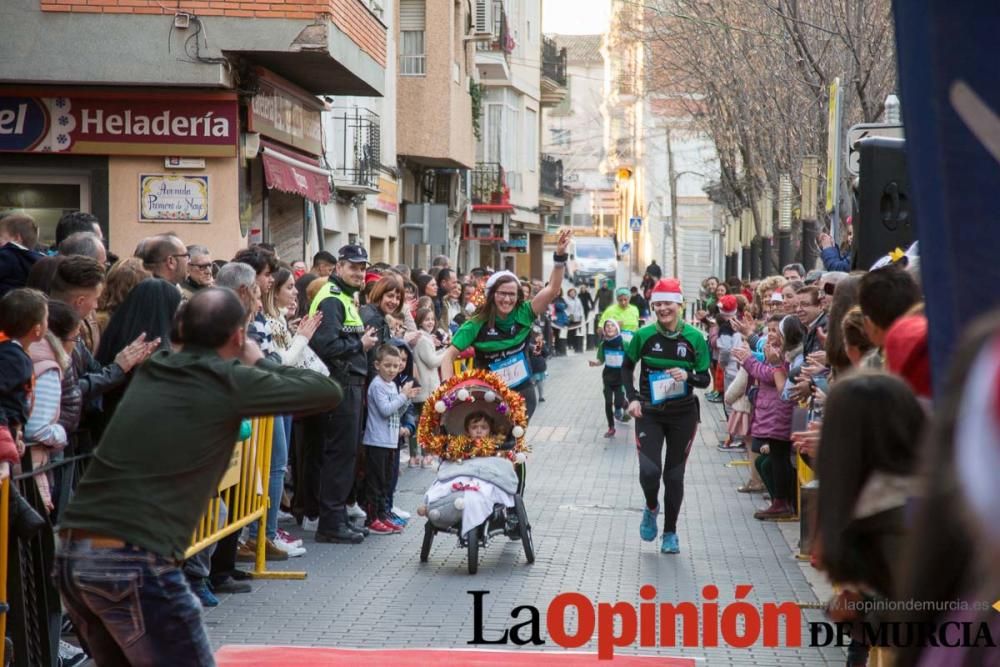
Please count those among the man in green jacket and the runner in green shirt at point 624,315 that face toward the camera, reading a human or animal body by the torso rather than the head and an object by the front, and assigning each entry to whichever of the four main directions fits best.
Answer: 1

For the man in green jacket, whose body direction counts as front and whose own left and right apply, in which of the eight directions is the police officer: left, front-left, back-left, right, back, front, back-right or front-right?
front-left

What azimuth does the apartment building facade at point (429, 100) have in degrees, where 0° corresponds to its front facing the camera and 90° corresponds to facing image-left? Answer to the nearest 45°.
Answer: approximately 315°

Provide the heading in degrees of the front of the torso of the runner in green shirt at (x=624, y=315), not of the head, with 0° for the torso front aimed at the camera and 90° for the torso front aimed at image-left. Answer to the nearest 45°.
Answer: approximately 0°

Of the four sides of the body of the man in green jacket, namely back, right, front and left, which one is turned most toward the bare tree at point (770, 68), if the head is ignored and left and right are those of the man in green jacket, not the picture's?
front

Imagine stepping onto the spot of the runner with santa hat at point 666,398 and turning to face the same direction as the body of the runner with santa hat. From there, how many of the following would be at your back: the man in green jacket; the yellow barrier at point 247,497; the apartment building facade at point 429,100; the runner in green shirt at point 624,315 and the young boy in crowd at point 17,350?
2

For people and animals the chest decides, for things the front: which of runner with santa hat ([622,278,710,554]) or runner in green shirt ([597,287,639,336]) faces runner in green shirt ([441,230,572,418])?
runner in green shirt ([597,287,639,336])

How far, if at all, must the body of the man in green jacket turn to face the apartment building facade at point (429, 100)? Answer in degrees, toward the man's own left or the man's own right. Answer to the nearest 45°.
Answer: approximately 45° to the man's own left

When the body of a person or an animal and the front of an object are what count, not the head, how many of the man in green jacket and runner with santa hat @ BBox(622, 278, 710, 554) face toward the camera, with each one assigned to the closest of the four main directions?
1

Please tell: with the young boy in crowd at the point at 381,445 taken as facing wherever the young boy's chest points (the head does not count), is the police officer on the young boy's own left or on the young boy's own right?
on the young boy's own right

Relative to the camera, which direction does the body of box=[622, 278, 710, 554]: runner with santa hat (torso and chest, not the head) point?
toward the camera

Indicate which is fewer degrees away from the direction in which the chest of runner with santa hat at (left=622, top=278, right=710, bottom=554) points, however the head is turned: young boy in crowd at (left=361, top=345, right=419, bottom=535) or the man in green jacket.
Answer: the man in green jacket

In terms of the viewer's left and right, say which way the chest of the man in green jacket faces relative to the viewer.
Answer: facing away from the viewer and to the right of the viewer
